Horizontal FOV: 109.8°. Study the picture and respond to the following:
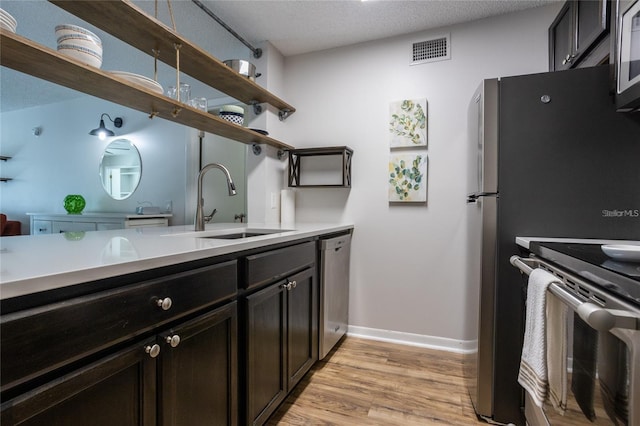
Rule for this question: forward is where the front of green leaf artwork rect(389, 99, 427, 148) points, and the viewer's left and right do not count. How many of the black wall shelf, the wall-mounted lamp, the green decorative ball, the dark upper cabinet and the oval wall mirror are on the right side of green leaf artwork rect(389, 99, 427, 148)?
4

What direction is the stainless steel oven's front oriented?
to the viewer's left

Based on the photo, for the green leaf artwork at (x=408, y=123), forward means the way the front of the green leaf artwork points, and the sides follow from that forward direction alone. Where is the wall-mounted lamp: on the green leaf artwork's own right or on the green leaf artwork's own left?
on the green leaf artwork's own right

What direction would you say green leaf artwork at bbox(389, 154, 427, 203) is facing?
toward the camera

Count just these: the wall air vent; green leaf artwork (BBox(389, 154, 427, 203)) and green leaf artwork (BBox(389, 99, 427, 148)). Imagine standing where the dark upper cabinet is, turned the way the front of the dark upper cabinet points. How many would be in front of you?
3

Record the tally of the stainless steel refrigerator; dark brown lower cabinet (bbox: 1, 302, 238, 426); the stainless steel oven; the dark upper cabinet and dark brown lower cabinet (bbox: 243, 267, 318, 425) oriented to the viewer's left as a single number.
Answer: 3

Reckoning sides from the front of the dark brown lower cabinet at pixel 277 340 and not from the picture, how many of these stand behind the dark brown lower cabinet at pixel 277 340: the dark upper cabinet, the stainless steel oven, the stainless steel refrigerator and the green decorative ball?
1

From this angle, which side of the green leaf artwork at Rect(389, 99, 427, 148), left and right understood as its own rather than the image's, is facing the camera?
front

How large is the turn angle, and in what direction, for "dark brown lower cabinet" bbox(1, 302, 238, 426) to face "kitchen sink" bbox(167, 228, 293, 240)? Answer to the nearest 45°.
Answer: approximately 90° to its left

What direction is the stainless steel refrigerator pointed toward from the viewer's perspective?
to the viewer's left

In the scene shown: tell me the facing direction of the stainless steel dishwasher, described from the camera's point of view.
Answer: facing the viewer and to the right of the viewer

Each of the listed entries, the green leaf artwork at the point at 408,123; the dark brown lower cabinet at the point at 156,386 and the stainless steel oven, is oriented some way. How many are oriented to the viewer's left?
1

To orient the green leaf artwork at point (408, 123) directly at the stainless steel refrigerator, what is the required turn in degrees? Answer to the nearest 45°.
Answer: approximately 45° to its left

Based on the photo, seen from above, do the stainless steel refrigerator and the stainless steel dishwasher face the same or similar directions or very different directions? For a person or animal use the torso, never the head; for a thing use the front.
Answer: very different directions

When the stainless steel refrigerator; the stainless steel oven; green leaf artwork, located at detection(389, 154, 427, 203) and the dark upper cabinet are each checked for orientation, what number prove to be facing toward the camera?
1

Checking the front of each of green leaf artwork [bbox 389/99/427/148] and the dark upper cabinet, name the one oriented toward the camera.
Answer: the green leaf artwork
